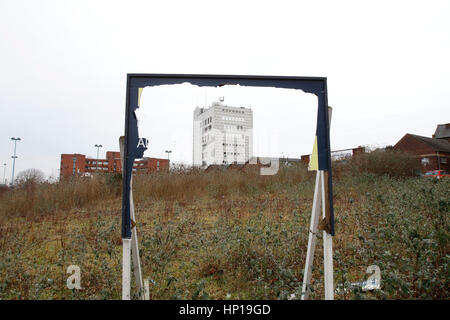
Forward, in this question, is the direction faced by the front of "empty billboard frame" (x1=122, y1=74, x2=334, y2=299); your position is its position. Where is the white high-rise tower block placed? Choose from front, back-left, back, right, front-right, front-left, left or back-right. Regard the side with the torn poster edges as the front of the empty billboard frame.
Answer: back

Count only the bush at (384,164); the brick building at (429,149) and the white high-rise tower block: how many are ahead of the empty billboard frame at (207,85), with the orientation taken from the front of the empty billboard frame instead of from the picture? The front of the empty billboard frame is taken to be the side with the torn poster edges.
0

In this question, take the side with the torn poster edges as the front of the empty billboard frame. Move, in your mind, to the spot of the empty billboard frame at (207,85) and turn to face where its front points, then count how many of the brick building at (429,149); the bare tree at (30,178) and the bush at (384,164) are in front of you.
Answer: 0

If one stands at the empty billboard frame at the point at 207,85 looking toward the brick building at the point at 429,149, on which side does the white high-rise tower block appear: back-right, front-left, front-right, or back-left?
front-left

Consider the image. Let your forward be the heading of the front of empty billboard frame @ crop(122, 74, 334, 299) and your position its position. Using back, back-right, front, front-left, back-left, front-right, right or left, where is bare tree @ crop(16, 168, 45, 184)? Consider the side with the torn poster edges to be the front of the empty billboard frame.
back-right

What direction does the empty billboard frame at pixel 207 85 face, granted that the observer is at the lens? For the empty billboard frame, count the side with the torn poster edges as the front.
facing the viewer

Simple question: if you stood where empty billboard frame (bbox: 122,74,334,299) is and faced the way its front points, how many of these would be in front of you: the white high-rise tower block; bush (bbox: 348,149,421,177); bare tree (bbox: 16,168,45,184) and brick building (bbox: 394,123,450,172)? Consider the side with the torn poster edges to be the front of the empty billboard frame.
0

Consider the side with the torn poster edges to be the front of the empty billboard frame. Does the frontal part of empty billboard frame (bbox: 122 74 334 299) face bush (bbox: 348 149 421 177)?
no
